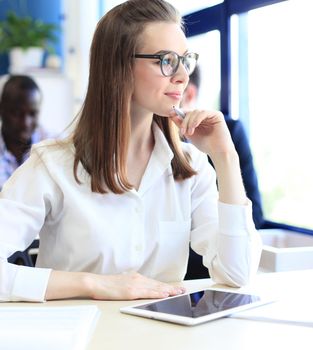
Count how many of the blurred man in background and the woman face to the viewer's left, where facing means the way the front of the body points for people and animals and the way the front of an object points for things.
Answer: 0

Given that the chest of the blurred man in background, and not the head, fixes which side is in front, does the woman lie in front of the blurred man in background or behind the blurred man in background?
in front

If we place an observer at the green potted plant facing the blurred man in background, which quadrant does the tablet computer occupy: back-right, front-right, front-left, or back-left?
front-left

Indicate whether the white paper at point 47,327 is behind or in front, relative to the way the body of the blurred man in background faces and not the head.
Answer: in front

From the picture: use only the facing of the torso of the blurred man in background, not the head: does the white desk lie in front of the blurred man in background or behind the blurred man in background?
in front

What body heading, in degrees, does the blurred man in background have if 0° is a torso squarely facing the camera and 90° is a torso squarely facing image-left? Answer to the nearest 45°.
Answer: approximately 315°

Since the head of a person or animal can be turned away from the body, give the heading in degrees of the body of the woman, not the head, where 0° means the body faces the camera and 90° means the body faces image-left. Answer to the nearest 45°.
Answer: approximately 315°

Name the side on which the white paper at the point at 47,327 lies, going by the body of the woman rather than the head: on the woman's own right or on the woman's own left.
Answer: on the woman's own right
